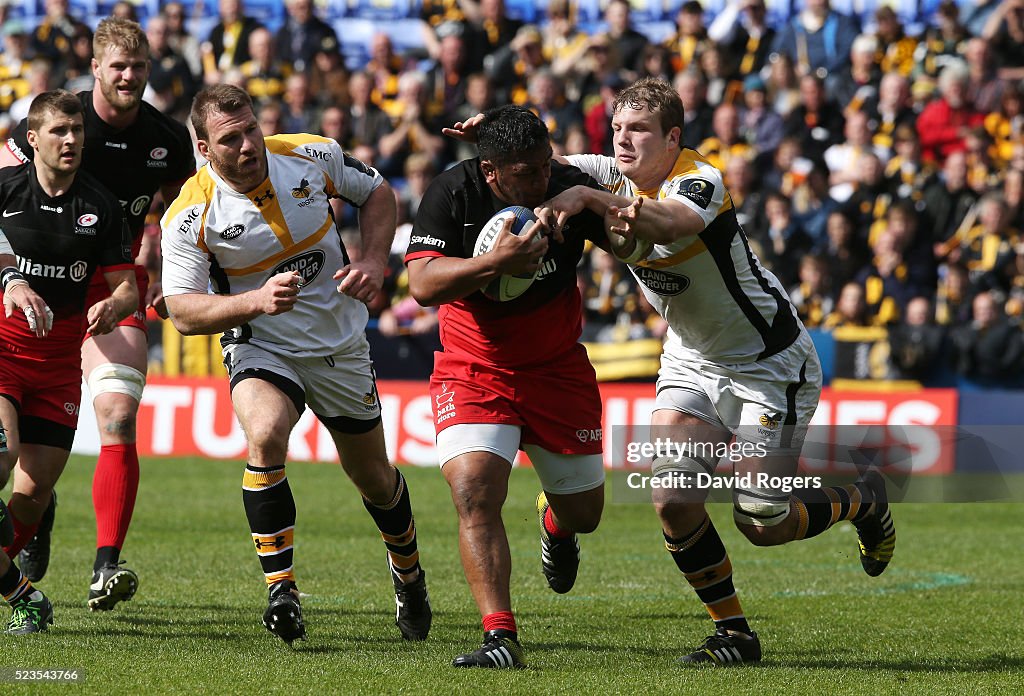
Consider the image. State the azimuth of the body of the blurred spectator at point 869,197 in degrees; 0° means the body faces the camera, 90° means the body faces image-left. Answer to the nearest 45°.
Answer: approximately 0°

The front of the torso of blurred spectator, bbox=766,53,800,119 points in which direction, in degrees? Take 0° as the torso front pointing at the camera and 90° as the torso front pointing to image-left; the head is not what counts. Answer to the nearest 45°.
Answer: approximately 0°

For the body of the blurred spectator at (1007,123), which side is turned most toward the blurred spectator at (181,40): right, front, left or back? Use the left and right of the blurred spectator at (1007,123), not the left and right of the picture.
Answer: right

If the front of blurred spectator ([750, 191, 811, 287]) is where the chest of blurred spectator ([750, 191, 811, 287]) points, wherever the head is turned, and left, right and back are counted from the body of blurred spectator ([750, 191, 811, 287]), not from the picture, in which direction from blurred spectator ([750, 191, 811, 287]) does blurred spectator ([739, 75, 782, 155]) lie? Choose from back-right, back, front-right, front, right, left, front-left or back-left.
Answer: back

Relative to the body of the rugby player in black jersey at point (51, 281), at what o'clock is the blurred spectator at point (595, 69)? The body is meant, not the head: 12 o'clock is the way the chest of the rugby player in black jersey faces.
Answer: The blurred spectator is roughly at 7 o'clock from the rugby player in black jersey.

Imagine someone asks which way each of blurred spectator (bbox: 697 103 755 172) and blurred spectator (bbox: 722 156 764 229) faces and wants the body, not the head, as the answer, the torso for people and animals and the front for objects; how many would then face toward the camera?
2

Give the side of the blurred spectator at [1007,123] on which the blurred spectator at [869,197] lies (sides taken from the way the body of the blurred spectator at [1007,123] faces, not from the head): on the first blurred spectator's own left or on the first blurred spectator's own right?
on the first blurred spectator's own right

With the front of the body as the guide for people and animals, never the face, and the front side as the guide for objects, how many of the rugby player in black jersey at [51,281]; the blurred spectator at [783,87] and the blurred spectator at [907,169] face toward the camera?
3

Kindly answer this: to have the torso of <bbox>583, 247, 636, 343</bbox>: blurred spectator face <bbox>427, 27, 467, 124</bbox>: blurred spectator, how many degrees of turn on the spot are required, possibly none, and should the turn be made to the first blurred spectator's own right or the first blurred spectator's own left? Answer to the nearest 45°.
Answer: approximately 135° to the first blurred spectator's own right

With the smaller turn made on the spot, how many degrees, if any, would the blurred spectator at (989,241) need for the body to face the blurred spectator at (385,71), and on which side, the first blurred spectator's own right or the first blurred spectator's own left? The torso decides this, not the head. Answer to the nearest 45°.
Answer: approximately 90° to the first blurred spectator's own right
